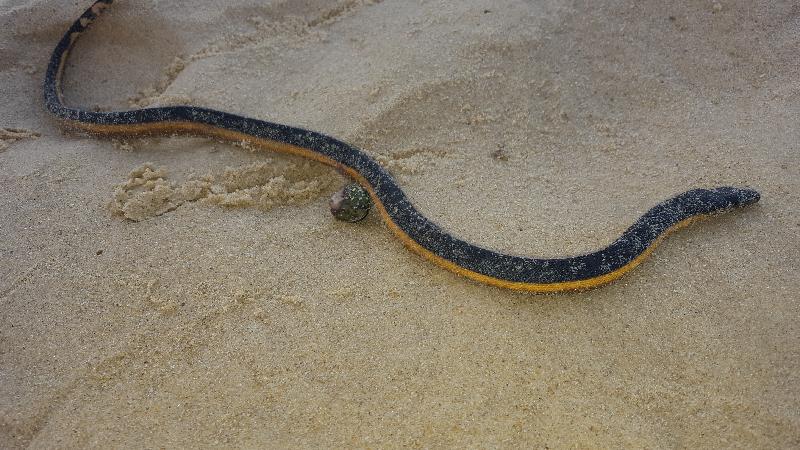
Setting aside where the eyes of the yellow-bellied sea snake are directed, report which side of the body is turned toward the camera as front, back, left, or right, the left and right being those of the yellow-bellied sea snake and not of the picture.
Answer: right
